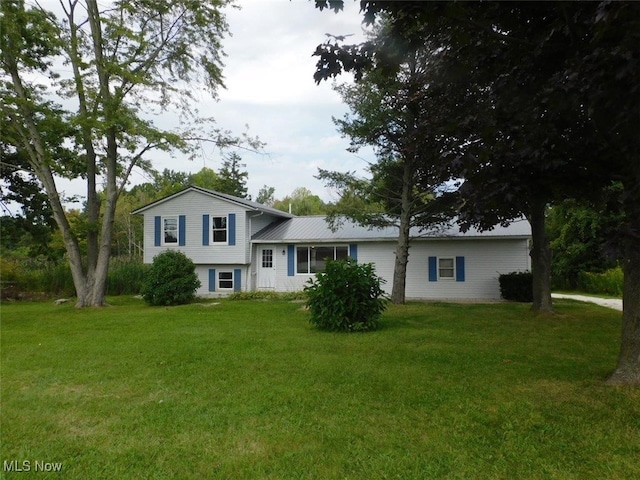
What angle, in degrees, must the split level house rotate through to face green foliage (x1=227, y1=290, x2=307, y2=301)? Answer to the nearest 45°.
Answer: approximately 45° to its right

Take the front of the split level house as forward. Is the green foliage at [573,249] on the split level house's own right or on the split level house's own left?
on the split level house's own left

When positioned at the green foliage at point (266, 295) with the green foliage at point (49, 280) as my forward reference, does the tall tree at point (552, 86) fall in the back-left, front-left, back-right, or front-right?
back-left

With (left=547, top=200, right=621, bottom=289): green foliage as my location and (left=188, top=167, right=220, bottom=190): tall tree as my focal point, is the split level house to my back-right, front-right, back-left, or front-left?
front-left

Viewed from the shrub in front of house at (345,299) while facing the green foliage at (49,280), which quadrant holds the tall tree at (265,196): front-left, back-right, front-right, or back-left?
front-right

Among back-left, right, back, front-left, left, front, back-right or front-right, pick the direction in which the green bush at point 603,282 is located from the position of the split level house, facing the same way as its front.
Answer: left

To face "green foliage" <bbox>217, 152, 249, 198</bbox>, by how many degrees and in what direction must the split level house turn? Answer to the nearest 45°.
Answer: approximately 180°

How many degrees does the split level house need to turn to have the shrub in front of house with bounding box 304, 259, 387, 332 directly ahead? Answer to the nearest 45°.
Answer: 0° — it already faces it

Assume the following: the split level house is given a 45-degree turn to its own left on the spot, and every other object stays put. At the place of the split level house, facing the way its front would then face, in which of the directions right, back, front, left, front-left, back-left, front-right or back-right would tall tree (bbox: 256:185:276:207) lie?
back-left

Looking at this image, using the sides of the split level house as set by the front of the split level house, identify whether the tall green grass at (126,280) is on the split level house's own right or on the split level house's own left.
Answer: on the split level house's own right

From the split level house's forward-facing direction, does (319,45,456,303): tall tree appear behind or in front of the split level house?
in front

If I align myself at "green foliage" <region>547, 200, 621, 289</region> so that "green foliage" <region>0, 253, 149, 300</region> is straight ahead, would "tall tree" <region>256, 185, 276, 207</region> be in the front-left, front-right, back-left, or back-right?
front-right

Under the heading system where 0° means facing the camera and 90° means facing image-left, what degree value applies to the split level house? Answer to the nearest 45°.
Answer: approximately 0°

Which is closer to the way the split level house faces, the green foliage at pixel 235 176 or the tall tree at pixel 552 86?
the tall tree

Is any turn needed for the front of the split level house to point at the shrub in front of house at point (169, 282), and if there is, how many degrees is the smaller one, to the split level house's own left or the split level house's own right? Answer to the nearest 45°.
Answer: approximately 45° to the split level house's own right
